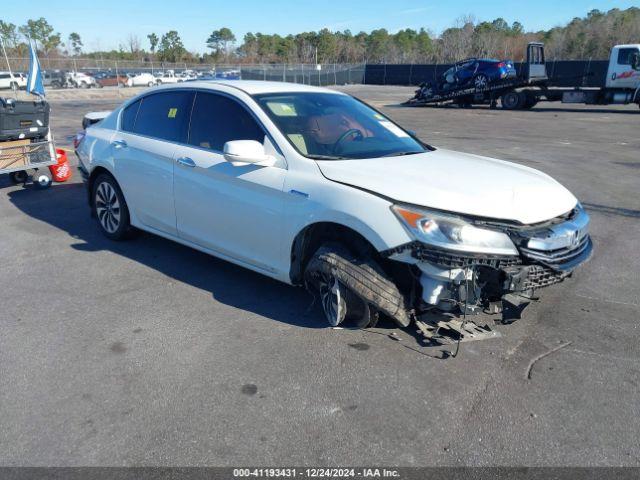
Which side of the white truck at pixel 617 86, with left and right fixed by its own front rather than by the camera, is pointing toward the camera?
right

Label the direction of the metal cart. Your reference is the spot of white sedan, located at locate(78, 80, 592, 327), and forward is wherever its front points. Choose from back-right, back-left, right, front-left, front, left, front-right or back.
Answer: back

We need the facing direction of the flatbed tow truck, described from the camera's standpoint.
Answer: facing to the right of the viewer

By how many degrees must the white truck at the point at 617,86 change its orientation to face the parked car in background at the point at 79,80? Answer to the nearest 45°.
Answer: approximately 180°

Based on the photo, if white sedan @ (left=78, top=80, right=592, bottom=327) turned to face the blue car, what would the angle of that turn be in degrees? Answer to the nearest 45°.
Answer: approximately 135° to its left

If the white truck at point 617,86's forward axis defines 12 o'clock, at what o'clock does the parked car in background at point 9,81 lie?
The parked car in background is roughly at 6 o'clock from the white truck.

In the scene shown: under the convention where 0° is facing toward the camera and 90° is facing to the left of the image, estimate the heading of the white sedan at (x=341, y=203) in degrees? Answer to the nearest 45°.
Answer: approximately 315°

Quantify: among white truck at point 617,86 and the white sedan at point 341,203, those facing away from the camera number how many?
0

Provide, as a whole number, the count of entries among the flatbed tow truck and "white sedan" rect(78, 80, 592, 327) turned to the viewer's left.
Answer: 0

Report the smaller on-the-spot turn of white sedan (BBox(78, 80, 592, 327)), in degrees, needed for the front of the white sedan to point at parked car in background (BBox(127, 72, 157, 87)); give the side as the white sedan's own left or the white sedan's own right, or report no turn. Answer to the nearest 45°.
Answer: approximately 135° to the white sedan's own left

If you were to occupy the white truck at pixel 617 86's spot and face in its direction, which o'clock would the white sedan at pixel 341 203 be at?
The white sedan is roughly at 3 o'clock from the white truck.

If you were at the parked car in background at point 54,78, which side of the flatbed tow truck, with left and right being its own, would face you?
back

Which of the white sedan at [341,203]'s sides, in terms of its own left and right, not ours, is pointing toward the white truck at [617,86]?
left
